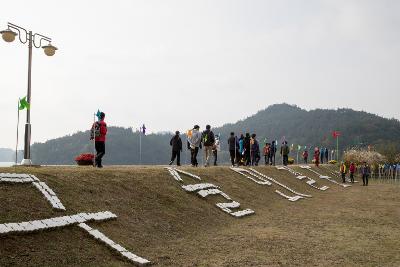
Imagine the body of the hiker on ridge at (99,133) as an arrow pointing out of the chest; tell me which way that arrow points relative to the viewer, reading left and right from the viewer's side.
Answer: facing away from the viewer and to the right of the viewer

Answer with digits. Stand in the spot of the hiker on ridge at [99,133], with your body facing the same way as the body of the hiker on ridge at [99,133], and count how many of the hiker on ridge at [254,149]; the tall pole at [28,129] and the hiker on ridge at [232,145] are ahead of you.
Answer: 2

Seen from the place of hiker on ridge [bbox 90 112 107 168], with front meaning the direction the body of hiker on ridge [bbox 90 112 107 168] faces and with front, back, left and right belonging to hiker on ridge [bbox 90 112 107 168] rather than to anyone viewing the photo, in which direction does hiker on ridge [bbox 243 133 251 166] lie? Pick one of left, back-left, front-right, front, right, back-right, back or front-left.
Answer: front

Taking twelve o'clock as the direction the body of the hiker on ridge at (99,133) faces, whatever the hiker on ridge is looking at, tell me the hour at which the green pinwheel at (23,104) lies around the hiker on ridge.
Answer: The green pinwheel is roughly at 8 o'clock from the hiker on ridge.

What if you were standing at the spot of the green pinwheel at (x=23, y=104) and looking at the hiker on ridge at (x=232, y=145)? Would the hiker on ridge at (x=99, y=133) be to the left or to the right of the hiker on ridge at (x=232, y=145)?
right

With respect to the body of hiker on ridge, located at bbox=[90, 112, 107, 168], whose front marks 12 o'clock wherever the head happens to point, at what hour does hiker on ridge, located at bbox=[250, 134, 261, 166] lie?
hiker on ridge, located at bbox=[250, 134, 261, 166] is roughly at 12 o'clock from hiker on ridge, located at bbox=[90, 112, 107, 168].

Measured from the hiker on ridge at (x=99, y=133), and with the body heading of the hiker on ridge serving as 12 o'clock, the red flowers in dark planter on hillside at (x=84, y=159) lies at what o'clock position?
The red flowers in dark planter on hillside is roughly at 10 o'clock from the hiker on ridge.

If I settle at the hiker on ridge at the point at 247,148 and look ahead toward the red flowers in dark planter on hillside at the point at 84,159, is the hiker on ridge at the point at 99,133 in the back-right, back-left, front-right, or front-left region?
front-left

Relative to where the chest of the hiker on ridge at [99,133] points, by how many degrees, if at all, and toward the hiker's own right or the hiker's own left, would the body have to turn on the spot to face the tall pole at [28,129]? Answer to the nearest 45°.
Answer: approximately 135° to the hiker's own left
